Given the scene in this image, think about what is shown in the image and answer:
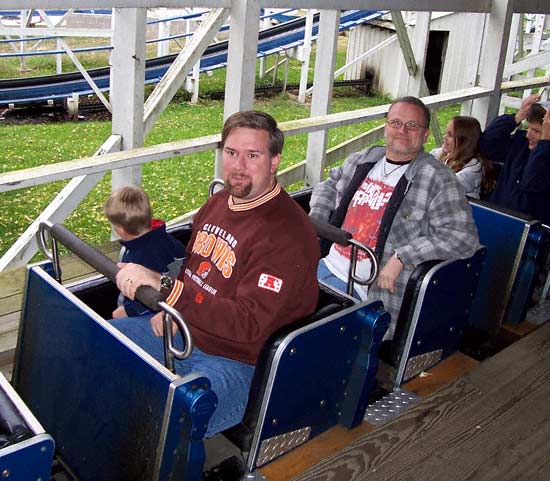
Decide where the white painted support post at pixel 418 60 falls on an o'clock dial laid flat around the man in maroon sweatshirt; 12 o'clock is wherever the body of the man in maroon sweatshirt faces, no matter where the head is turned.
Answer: The white painted support post is roughly at 5 o'clock from the man in maroon sweatshirt.

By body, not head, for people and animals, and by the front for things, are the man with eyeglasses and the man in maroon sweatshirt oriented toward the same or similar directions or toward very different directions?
same or similar directions

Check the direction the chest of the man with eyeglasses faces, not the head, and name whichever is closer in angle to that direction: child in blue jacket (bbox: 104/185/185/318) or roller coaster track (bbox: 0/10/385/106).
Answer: the child in blue jacket

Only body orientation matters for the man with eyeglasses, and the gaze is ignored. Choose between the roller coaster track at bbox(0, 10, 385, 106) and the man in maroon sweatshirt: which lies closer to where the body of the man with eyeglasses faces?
the man in maroon sweatshirt

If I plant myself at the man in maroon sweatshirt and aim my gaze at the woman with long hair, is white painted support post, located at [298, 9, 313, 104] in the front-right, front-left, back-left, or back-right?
front-left

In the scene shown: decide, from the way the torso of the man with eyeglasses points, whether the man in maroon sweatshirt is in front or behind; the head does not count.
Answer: in front

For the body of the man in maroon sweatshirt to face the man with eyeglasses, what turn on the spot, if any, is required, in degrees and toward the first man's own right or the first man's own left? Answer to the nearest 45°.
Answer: approximately 180°

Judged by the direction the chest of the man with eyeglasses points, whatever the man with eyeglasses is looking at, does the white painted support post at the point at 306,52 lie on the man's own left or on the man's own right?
on the man's own right

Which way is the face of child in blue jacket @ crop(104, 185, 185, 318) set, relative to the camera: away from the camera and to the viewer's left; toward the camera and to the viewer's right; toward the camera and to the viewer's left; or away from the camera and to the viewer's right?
away from the camera and to the viewer's left

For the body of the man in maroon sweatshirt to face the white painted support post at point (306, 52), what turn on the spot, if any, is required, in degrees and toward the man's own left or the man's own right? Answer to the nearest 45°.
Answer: approximately 135° to the man's own right

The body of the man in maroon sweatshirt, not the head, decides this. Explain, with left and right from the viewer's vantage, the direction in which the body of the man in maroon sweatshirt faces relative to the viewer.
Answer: facing the viewer and to the left of the viewer

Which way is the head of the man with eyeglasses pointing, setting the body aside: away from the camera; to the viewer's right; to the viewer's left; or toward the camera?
toward the camera

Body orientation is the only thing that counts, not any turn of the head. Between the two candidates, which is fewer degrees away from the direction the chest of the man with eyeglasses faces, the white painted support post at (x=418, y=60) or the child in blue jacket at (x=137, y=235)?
the child in blue jacket

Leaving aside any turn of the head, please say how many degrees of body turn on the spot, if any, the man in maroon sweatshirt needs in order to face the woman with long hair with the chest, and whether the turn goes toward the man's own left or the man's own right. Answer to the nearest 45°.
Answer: approximately 180°

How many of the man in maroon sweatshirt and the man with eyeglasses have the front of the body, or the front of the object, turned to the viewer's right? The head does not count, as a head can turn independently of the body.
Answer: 0
